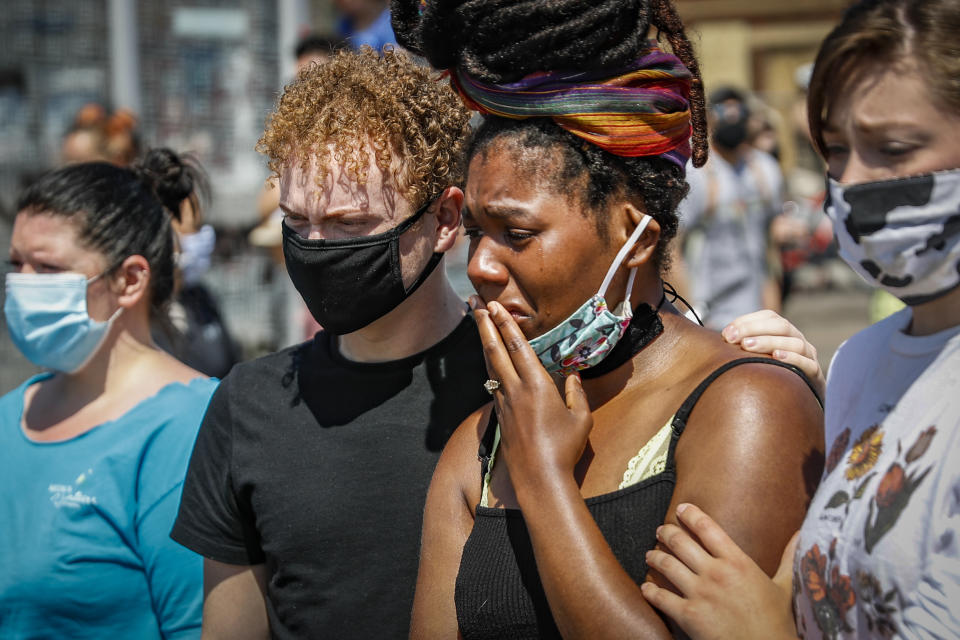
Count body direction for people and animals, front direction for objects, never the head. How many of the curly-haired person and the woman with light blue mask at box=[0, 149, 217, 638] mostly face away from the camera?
0

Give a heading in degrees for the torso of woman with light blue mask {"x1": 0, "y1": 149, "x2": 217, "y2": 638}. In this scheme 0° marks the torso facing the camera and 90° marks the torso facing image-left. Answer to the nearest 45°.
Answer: approximately 45°

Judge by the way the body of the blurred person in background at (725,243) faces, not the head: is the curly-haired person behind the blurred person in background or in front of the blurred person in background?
in front

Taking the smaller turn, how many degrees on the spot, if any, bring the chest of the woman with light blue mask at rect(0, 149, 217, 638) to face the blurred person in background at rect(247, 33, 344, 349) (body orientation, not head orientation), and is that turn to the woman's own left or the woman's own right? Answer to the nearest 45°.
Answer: approximately 135° to the woman's own right

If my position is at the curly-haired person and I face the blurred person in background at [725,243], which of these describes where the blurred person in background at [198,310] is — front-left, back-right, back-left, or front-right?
front-left

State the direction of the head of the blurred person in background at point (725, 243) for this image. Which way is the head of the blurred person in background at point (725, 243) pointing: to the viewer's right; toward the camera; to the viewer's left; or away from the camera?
toward the camera

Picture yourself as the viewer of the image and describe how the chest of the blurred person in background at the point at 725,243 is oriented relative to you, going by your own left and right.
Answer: facing the viewer

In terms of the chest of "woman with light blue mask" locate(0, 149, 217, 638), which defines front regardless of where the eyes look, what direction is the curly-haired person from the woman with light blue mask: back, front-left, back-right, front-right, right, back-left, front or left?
left

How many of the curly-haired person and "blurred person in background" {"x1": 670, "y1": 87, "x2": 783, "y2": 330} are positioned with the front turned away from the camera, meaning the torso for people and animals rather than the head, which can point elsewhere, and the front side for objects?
0

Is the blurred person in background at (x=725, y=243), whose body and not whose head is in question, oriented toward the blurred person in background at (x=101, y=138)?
no

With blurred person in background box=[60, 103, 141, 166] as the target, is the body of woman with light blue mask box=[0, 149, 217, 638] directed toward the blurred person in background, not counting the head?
no

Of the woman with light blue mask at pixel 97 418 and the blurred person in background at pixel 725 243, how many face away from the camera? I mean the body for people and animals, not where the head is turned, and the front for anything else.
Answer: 0

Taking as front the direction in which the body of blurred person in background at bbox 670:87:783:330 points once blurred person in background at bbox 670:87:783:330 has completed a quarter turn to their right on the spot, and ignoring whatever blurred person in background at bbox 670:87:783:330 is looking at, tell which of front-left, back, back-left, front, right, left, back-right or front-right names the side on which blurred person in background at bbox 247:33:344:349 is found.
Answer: front

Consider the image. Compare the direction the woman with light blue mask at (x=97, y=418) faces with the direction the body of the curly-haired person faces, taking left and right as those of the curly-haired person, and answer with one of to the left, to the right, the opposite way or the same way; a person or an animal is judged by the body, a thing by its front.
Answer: the same way

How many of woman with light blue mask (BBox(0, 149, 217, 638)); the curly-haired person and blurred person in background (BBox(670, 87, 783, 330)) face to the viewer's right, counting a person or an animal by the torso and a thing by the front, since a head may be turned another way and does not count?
0

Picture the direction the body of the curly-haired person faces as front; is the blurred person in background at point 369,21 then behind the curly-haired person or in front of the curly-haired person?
behind

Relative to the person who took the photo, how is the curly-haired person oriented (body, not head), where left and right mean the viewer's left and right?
facing the viewer and to the left of the viewer

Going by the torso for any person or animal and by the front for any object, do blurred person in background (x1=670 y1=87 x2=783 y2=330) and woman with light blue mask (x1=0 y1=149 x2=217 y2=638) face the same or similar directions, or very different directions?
same or similar directions

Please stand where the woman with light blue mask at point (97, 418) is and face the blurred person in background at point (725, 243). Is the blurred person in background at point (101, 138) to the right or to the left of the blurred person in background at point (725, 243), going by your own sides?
left
